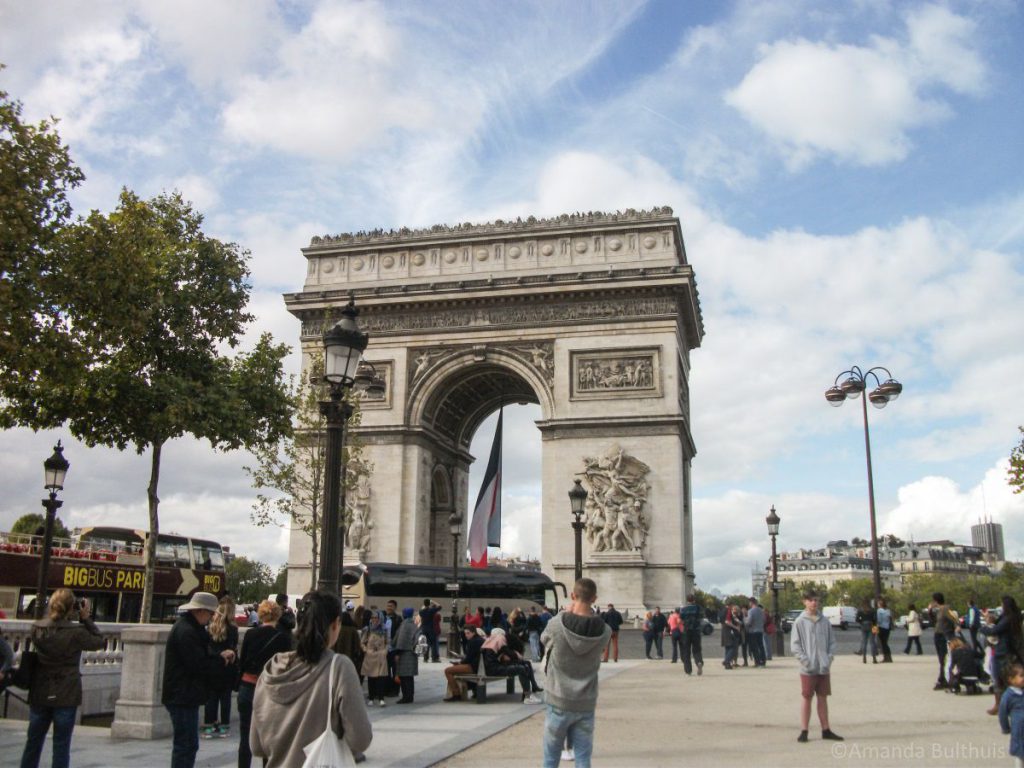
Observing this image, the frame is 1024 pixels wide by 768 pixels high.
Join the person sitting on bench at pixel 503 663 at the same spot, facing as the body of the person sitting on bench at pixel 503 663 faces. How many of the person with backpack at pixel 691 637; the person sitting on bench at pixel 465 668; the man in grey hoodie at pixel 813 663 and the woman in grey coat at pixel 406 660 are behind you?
2

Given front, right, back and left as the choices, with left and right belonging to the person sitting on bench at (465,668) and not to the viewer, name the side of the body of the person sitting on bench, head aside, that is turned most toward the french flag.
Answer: right

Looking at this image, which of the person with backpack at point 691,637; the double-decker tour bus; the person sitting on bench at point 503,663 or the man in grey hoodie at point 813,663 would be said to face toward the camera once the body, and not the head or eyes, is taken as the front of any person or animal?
the man in grey hoodie

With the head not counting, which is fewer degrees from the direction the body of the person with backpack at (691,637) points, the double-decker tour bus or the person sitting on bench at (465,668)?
the double-decker tour bus

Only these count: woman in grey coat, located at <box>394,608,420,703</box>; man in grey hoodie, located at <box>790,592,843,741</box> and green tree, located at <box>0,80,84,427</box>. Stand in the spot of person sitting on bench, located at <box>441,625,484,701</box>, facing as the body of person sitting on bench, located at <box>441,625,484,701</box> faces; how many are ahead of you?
2

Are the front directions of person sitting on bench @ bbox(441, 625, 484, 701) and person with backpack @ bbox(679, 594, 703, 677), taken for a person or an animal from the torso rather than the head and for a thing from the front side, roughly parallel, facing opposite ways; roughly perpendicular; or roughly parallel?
roughly perpendicular

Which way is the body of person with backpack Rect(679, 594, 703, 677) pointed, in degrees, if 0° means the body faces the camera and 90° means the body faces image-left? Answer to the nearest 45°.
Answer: approximately 180°

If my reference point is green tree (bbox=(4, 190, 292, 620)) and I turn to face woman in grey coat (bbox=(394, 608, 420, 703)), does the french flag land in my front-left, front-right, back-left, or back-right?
back-left

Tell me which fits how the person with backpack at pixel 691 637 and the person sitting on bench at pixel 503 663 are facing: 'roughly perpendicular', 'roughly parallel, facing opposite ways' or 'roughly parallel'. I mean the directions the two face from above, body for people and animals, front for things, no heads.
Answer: roughly perpendicular

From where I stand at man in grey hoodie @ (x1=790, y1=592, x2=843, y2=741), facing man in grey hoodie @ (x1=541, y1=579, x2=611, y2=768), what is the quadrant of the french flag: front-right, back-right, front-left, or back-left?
back-right

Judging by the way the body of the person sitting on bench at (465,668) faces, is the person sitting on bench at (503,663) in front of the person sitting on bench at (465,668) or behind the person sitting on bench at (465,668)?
behind

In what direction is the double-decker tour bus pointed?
to the viewer's right

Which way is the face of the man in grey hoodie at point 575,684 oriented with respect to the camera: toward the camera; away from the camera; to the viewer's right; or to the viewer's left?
away from the camera

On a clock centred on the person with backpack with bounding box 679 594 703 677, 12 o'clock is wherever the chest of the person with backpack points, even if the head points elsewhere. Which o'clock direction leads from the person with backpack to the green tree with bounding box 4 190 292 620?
The green tree is roughly at 9 o'clock from the person with backpack.

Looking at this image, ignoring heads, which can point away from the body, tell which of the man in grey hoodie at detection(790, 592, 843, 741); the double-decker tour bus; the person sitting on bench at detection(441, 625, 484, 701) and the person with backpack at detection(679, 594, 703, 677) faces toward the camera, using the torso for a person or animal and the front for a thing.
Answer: the man in grey hoodie

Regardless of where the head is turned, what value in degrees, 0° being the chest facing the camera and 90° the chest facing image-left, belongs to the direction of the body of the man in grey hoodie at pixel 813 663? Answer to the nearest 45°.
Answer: approximately 0°
